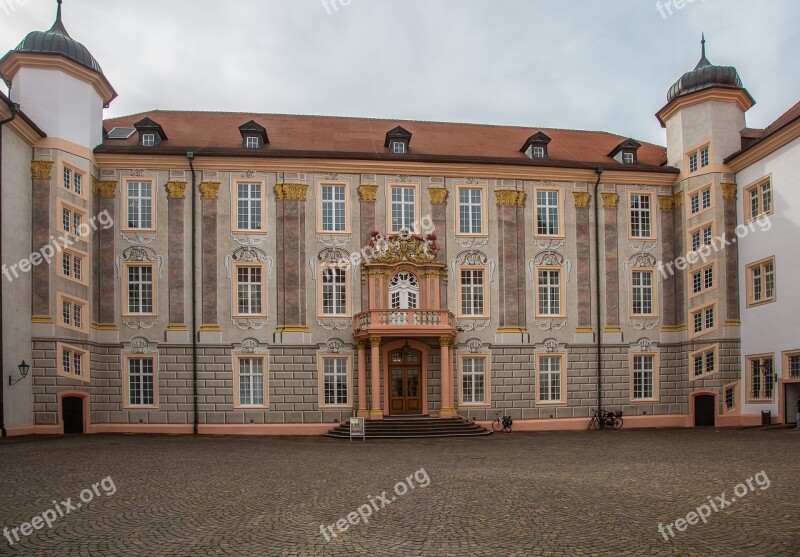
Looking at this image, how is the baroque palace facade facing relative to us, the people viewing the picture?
facing the viewer

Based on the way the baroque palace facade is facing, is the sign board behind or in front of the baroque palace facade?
in front

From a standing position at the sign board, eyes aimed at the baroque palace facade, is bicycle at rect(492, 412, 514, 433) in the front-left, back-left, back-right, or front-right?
front-right

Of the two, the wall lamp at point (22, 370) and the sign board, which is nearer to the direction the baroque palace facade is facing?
the sign board

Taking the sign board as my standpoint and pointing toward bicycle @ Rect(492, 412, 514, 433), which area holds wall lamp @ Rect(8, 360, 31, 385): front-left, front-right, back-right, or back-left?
back-left
